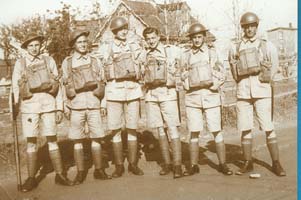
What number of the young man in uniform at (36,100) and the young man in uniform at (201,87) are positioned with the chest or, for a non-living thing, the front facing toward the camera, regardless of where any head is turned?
2

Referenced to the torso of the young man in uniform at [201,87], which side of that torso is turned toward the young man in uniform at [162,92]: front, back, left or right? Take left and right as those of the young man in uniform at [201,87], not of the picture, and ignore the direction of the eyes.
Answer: right

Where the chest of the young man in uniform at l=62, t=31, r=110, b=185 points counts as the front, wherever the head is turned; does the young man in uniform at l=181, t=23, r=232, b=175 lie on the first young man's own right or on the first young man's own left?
on the first young man's own left

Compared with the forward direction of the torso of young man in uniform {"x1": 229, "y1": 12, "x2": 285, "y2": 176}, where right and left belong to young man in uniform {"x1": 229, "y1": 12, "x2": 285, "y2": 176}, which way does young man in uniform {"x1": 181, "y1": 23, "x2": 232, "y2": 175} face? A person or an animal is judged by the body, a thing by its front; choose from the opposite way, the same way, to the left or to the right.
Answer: the same way

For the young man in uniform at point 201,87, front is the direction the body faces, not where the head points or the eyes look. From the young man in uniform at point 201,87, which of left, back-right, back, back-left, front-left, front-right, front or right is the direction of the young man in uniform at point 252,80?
left

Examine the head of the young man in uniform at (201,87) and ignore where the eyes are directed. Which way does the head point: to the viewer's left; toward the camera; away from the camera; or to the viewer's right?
toward the camera

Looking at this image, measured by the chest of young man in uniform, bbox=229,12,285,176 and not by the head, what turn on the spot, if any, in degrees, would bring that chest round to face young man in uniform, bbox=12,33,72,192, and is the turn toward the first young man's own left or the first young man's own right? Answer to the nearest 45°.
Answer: approximately 90° to the first young man's own right

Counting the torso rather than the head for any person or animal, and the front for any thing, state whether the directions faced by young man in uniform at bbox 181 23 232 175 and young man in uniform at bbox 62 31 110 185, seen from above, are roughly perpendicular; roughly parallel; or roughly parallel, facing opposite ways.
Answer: roughly parallel

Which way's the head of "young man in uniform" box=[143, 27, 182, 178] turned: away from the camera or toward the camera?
toward the camera

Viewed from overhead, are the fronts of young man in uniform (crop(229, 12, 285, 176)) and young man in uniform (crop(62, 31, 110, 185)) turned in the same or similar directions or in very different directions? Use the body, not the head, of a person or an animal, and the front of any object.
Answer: same or similar directions

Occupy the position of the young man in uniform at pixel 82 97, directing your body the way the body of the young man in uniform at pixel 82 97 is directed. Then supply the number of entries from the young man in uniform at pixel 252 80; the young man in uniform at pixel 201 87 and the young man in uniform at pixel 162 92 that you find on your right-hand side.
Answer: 0

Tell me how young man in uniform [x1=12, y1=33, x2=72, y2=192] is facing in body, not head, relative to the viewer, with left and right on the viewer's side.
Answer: facing the viewer

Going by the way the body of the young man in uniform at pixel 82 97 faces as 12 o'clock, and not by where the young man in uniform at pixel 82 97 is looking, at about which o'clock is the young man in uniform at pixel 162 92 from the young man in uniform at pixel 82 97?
the young man in uniform at pixel 162 92 is roughly at 9 o'clock from the young man in uniform at pixel 82 97.

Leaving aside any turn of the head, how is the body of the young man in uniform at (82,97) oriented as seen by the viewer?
toward the camera

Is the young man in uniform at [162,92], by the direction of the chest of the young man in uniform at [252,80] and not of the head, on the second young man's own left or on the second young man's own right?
on the second young man's own right

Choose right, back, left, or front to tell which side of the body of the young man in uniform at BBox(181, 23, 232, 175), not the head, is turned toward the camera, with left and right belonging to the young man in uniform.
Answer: front
